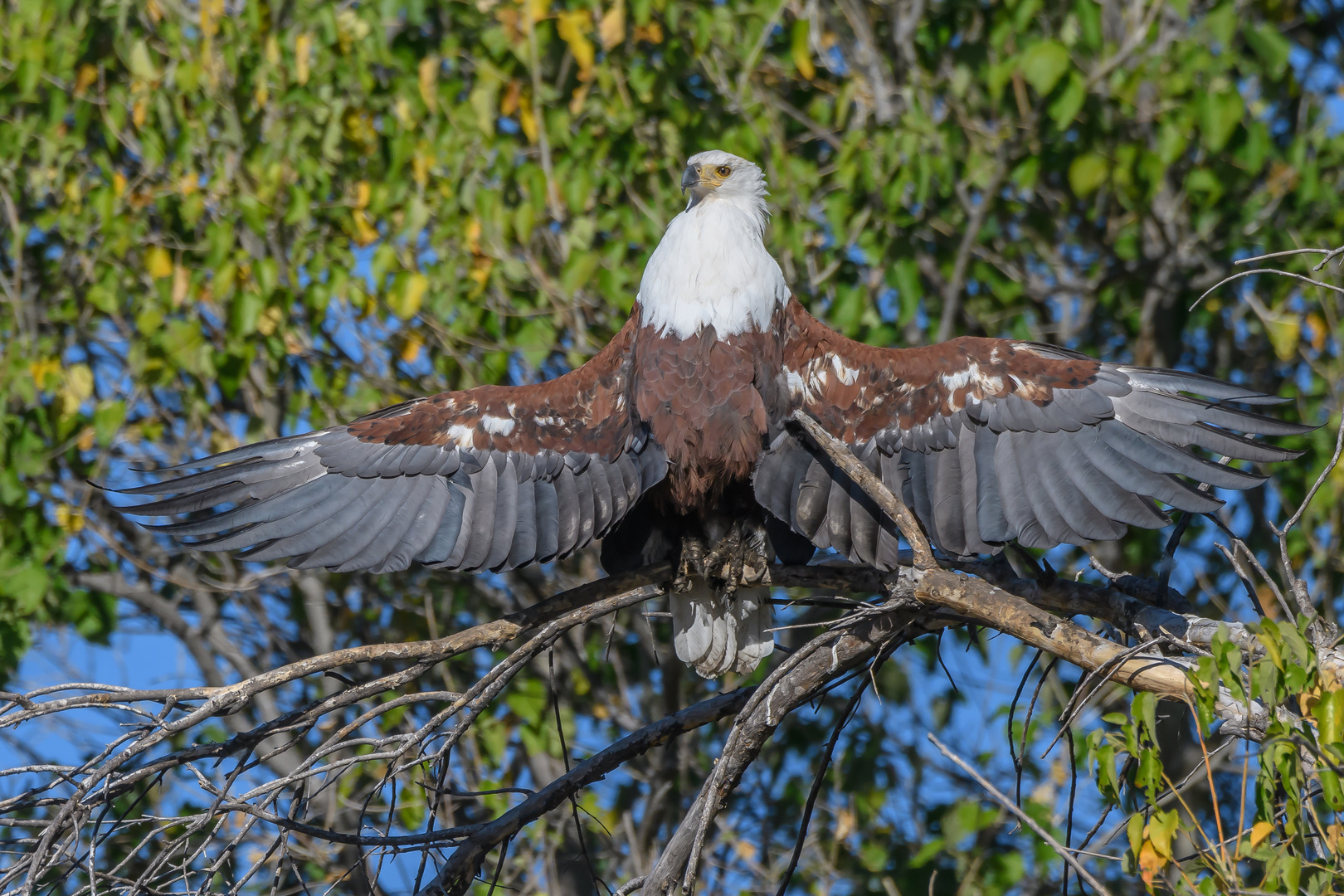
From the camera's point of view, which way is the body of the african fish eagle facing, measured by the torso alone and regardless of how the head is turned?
toward the camera

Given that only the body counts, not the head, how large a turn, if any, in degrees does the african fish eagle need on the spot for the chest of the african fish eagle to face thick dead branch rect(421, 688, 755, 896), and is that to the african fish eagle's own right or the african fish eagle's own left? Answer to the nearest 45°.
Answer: approximately 45° to the african fish eagle's own right
